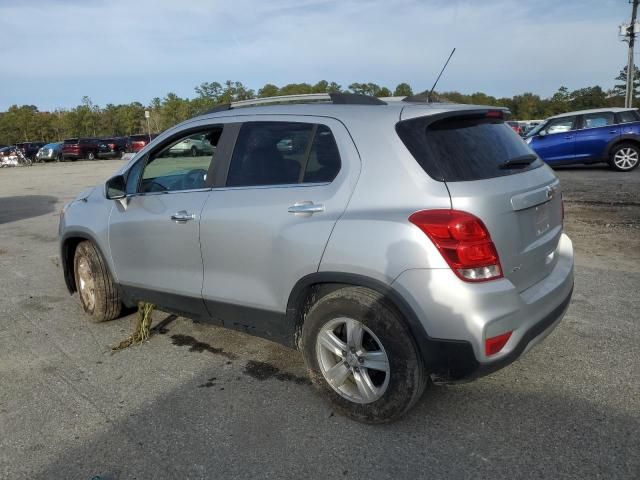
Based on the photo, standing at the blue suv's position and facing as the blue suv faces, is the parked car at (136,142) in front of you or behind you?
in front

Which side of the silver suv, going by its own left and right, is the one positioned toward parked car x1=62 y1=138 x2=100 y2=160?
front

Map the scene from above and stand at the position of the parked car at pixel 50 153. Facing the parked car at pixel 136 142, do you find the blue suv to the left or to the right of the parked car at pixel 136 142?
right

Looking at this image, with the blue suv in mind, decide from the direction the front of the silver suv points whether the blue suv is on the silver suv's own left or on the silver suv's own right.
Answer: on the silver suv's own right

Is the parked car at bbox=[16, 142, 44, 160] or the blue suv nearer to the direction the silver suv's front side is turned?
the parked car

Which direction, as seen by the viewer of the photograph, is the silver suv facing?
facing away from the viewer and to the left of the viewer

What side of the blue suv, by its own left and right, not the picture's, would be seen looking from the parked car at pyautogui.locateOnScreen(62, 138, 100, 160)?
front

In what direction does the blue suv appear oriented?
to the viewer's left

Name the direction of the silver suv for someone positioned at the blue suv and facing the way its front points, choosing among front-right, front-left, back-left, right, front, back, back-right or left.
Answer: left
